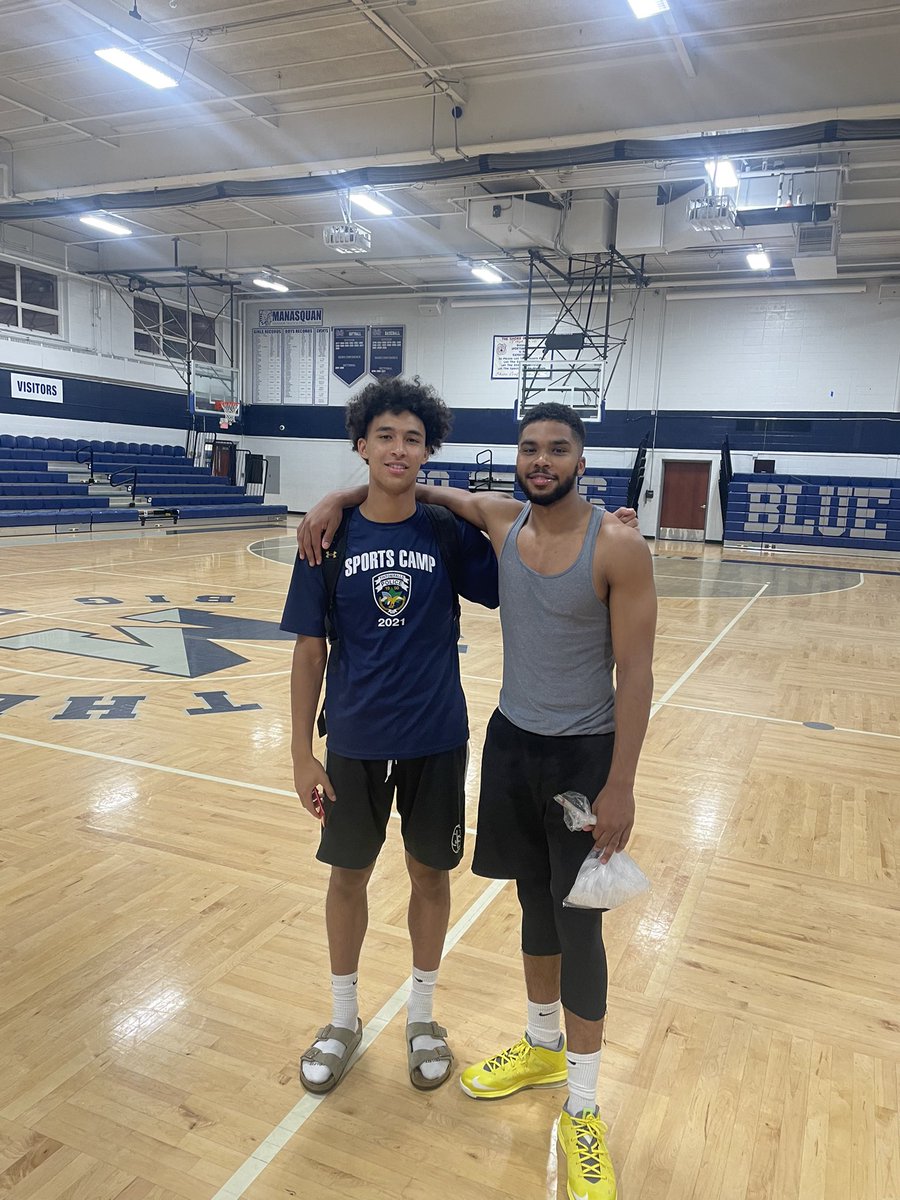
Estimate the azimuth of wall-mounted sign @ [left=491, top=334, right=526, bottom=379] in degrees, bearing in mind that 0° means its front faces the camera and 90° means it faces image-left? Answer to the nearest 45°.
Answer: approximately 0°

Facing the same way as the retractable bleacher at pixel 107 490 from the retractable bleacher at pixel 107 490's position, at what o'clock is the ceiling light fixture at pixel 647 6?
The ceiling light fixture is roughly at 1 o'clock from the retractable bleacher.

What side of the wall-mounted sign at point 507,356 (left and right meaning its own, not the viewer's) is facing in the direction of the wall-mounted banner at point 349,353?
right

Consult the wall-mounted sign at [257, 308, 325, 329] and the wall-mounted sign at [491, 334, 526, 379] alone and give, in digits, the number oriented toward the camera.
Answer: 2

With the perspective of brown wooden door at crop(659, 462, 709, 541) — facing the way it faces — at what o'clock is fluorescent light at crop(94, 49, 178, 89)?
The fluorescent light is roughly at 1 o'clock from the brown wooden door.

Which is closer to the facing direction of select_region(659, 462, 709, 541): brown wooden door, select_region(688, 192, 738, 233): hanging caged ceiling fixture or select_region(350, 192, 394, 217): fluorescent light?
the hanging caged ceiling fixture

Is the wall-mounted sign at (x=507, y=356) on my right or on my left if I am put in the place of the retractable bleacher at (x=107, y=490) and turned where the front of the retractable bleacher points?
on my left

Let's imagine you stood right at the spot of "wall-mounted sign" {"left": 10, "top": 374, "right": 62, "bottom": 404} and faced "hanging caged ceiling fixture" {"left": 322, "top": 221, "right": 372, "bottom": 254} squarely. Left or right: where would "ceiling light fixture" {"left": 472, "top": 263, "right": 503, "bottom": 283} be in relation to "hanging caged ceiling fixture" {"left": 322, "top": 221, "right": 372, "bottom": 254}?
left

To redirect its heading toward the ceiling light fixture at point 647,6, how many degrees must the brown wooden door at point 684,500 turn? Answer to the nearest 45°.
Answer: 0° — it already faces it

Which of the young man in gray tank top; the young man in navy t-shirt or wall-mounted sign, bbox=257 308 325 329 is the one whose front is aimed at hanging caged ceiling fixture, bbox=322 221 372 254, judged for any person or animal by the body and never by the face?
the wall-mounted sign

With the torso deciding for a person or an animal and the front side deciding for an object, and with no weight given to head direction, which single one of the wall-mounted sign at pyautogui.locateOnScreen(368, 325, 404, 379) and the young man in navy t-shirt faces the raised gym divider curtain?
the wall-mounted sign

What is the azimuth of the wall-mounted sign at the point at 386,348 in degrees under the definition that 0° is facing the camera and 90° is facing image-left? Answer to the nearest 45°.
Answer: approximately 0°

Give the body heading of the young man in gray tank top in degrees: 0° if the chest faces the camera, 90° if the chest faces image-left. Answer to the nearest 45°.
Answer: approximately 45°
